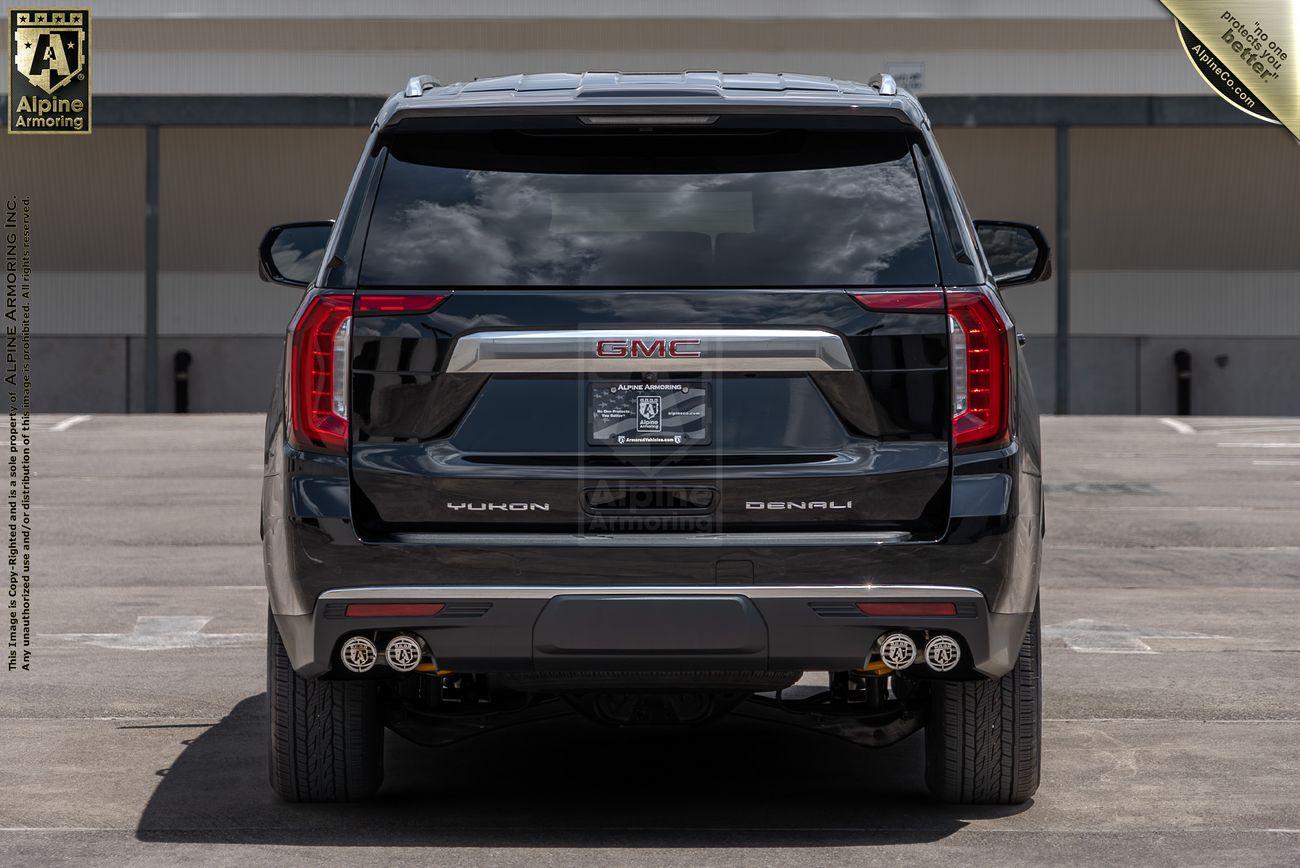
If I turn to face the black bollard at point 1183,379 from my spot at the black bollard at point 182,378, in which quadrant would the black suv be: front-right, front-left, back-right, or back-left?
front-right

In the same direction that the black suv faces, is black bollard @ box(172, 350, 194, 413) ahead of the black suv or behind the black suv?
ahead

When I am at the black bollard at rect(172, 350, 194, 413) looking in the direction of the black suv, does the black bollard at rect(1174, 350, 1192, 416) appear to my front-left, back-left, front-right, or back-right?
front-left

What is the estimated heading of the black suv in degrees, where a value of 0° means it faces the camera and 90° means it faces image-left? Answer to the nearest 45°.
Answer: approximately 180°

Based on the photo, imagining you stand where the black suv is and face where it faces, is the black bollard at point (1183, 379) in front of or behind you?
in front

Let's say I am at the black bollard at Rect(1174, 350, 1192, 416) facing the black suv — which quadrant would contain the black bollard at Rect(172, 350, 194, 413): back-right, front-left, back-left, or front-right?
front-right

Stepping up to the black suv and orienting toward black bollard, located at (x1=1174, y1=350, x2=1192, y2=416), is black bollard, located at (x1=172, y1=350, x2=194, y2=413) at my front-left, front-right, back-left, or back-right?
front-left
